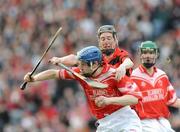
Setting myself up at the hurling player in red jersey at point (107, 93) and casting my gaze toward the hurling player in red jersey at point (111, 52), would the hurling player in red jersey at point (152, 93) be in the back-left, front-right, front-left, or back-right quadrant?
front-right

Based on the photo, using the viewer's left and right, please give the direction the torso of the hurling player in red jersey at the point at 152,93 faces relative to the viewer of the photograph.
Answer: facing the viewer

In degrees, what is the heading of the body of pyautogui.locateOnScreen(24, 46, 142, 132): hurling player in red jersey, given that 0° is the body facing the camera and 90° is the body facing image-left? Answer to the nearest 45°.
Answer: approximately 45°

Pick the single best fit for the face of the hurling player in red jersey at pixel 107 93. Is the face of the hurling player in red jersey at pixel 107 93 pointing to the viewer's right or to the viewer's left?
to the viewer's left

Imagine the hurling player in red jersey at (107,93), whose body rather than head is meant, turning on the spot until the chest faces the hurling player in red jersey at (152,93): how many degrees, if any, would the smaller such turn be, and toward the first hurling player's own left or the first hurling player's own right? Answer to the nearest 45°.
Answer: approximately 180°

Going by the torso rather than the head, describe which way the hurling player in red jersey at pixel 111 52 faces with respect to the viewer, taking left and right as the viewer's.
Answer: facing the viewer and to the left of the viewer

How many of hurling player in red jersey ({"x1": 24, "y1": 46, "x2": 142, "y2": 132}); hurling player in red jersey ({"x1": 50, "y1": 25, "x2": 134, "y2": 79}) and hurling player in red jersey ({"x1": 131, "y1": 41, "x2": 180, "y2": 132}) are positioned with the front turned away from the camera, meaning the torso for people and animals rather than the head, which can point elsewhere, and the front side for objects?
0

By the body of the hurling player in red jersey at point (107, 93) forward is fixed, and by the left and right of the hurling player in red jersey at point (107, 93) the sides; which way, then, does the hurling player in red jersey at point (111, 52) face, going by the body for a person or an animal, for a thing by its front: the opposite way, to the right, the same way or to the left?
the same way

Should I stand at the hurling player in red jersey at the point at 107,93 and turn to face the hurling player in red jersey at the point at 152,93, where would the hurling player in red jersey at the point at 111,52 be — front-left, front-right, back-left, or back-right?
front-left

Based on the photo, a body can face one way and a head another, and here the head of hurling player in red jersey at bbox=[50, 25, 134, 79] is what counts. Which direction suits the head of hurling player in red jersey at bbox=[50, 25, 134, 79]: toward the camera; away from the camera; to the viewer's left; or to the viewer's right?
toward the camera

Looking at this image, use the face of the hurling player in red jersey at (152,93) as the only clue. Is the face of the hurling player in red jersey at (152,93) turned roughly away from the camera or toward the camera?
toward the camera
